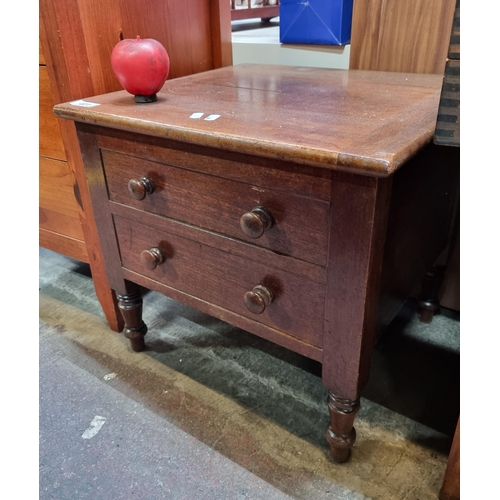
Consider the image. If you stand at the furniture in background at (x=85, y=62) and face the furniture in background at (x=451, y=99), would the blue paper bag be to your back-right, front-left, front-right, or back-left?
front-left

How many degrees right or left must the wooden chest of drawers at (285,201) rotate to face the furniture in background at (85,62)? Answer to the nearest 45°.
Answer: approximately 90° to its right

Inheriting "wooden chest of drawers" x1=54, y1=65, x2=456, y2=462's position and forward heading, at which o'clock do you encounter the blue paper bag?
The blue paper bag is roughly at 5 o'clock from the wooden chest of drawers.

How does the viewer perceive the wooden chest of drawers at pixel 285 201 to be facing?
facing the viewer and to the left of the viewer

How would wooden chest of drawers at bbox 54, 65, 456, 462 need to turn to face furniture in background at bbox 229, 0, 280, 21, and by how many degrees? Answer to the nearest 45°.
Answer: approximately 135° to its right

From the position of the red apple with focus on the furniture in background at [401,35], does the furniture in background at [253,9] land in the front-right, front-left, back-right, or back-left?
front-left

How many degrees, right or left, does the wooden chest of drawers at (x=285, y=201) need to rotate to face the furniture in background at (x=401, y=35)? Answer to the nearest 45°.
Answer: approximately 180°
